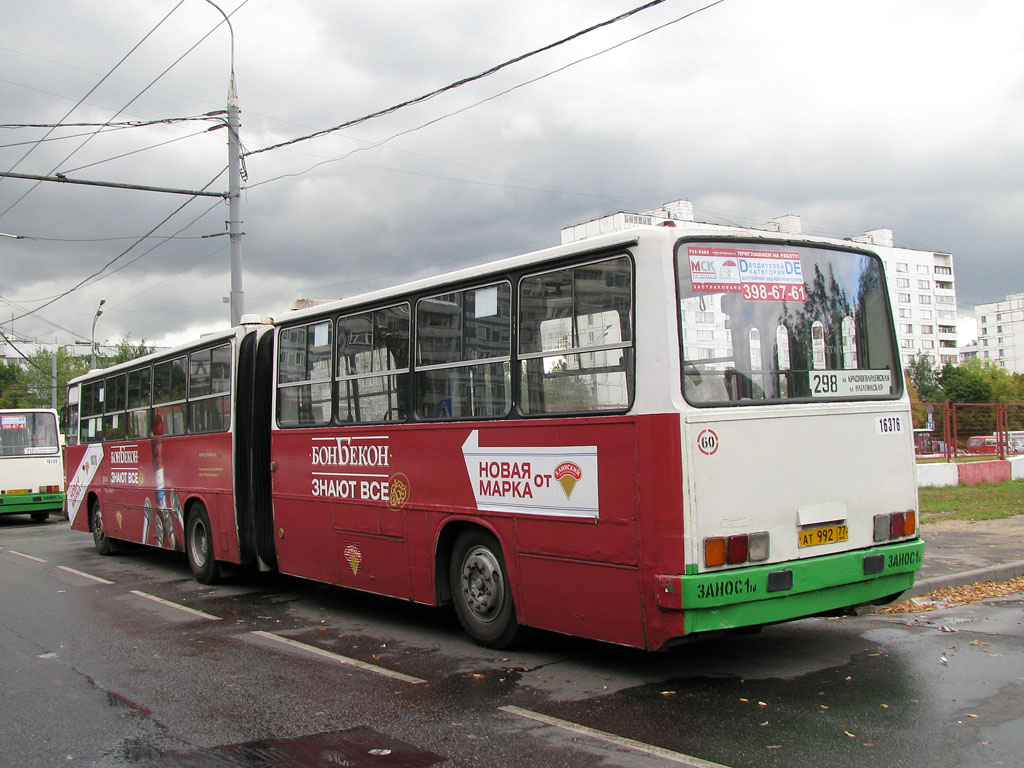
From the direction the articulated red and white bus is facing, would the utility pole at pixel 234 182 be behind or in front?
in front

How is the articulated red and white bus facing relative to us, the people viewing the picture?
facing away from the viewer and to the left of the viewer

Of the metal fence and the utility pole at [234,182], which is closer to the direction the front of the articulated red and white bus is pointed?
the utility pole

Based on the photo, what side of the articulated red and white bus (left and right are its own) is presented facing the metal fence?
right
